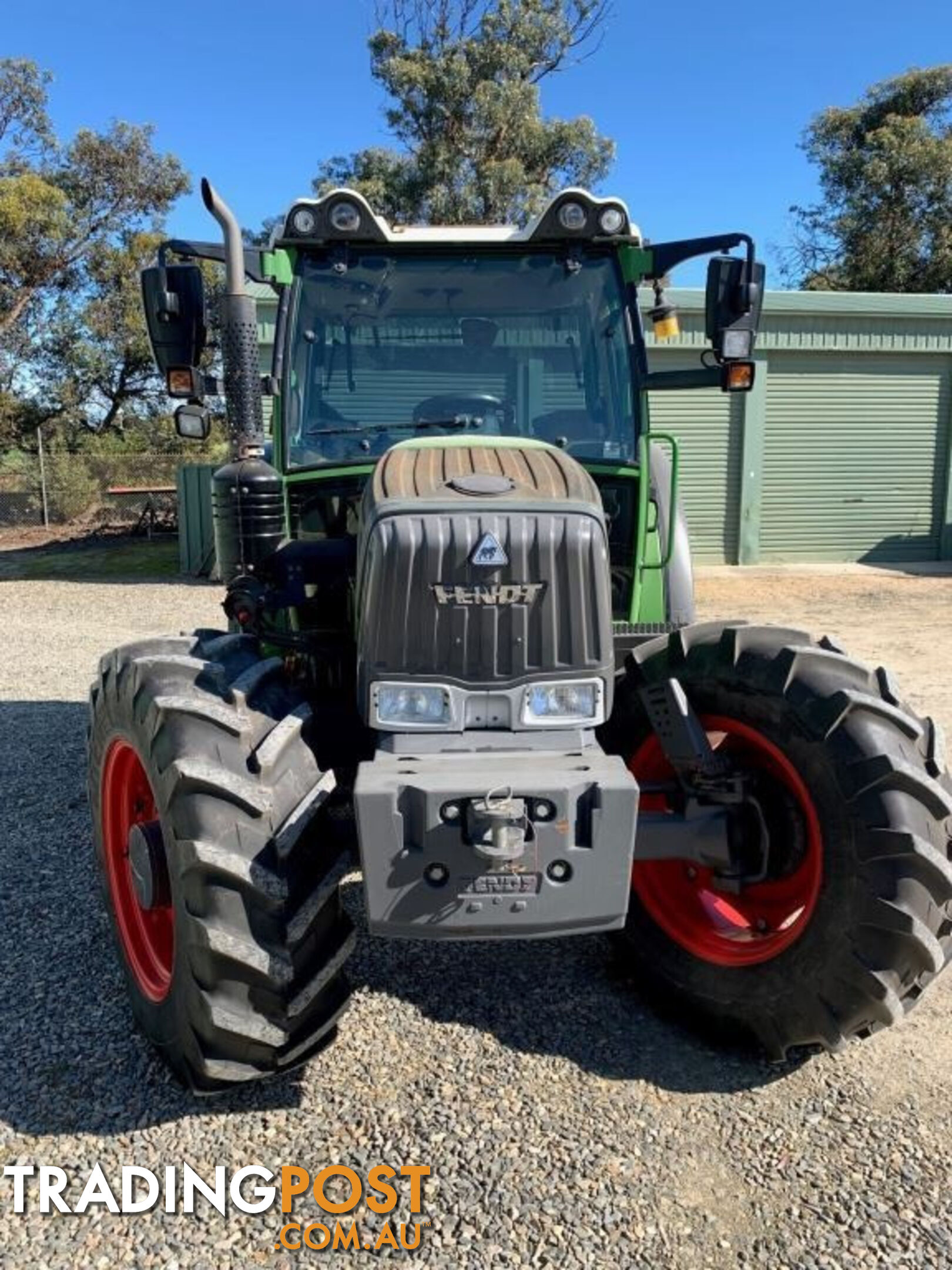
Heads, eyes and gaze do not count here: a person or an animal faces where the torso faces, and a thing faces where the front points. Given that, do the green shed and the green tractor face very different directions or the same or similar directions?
same or similar directions

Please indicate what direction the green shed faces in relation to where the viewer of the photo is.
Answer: facing the viewer

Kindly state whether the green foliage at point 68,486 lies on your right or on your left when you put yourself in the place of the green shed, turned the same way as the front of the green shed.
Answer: on your right

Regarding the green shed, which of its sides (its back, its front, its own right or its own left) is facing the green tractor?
front

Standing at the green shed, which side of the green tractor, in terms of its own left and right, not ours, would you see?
back

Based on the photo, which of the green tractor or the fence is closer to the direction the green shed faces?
the green tractor

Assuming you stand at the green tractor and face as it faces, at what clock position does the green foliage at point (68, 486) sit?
The green foliage is roughly at 5 o'clock from the green tractor.

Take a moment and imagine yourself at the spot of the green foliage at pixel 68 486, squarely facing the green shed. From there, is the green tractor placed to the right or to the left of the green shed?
right

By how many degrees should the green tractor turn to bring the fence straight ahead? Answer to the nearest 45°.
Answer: approximately 135° to its right

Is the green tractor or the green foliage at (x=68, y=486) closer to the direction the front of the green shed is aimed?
the green tractor

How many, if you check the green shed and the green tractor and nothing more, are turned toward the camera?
2

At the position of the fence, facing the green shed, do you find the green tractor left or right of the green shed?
right

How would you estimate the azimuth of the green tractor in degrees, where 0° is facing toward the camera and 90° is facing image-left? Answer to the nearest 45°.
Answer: approximately 0°

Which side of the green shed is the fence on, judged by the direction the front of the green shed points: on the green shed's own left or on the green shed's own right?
on the green shed's own right
